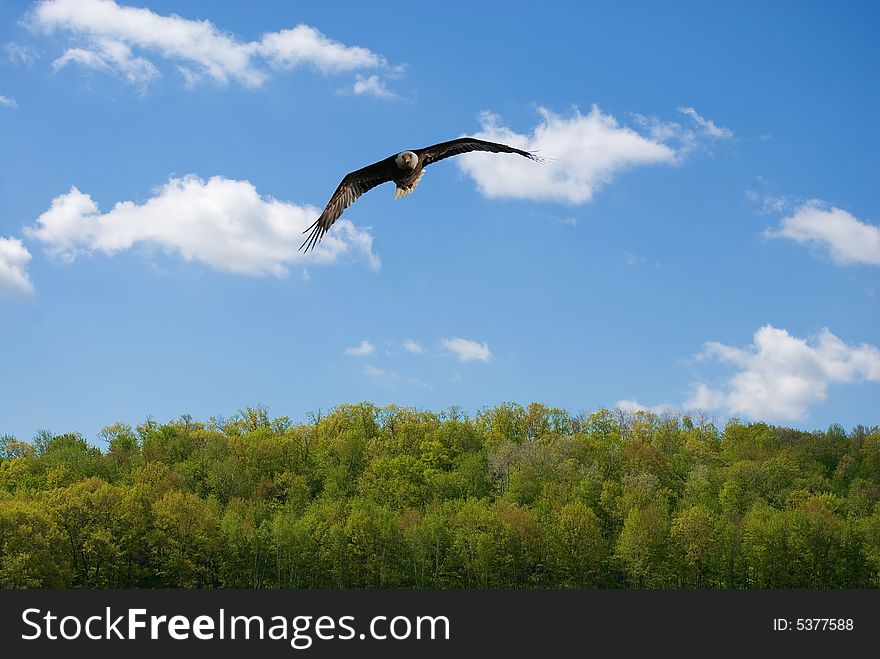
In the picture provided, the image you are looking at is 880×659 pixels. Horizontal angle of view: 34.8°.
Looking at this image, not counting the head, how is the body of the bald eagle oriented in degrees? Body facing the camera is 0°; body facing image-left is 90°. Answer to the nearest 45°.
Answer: approximately 0°
